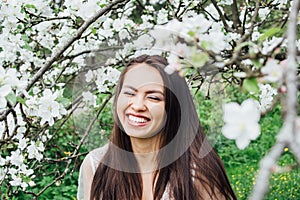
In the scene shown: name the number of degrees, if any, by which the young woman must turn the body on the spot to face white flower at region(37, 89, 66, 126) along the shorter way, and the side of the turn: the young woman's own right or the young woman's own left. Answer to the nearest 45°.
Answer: approximately 45° to the young woman's own right

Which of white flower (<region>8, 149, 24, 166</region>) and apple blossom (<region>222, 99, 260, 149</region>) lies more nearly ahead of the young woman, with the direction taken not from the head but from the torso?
the apple blossom

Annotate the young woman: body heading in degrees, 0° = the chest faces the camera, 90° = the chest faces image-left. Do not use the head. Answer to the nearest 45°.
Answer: approximately 0°

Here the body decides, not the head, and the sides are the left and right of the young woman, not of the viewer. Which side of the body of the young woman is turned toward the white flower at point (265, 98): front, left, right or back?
left

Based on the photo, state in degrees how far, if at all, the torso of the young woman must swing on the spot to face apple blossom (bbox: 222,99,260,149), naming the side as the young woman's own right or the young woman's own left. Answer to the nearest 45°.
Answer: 0° — they already face it

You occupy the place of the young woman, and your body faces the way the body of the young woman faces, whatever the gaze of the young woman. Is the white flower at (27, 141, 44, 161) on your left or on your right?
on your right

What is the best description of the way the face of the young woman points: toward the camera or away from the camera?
toward the camera

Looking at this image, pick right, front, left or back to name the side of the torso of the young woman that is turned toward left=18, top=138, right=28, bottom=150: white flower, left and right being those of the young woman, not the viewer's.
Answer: right
